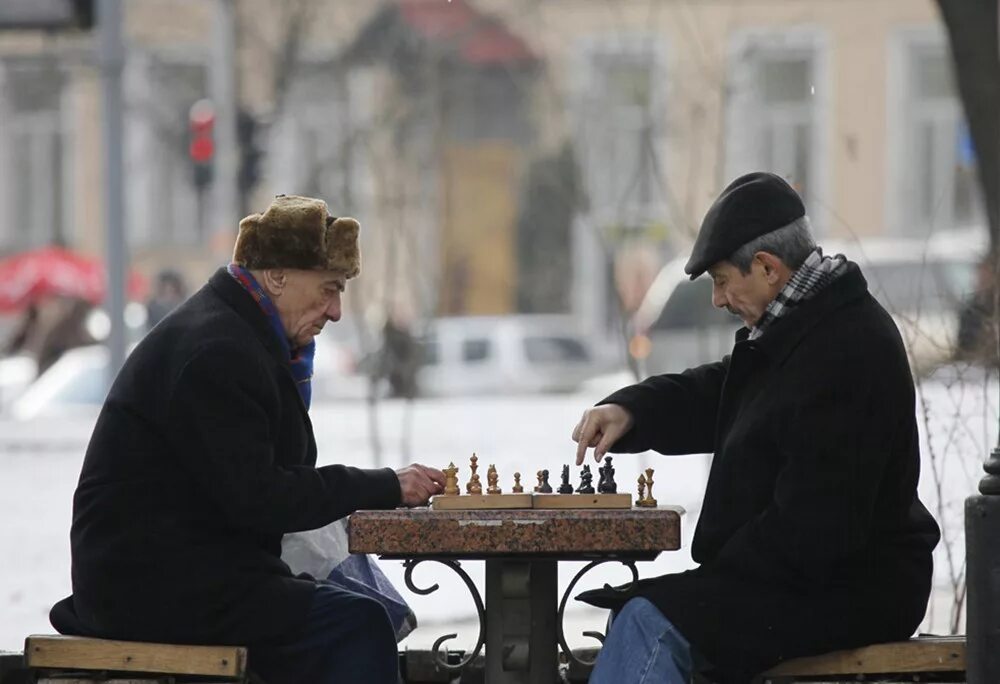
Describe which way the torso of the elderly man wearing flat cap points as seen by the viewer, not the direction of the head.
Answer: to the viewer's left

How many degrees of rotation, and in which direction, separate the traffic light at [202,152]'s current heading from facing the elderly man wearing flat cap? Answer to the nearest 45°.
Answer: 0° — it already faces them

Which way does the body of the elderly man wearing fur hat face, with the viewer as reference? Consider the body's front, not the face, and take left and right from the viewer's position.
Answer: facing to the right of the viewer

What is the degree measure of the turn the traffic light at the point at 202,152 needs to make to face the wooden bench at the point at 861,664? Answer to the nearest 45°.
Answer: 0° — it already faces it

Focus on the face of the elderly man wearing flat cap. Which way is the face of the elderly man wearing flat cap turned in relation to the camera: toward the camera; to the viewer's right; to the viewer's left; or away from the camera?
to the viewer's left

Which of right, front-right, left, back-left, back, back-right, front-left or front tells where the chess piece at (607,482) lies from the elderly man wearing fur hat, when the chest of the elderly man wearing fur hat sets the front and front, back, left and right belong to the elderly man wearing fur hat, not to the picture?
front

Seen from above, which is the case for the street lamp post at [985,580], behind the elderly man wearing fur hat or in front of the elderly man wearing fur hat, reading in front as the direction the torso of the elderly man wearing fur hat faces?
in front

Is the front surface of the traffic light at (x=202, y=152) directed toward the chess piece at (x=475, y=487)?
yes

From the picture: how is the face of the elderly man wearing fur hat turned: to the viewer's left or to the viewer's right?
to the viewer's right

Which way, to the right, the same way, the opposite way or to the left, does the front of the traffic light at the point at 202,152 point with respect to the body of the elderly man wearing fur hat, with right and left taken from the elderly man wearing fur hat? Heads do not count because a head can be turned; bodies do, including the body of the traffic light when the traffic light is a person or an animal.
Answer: to the right

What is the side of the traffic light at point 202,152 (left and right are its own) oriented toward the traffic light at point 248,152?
left

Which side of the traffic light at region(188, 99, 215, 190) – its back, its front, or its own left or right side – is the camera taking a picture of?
front
